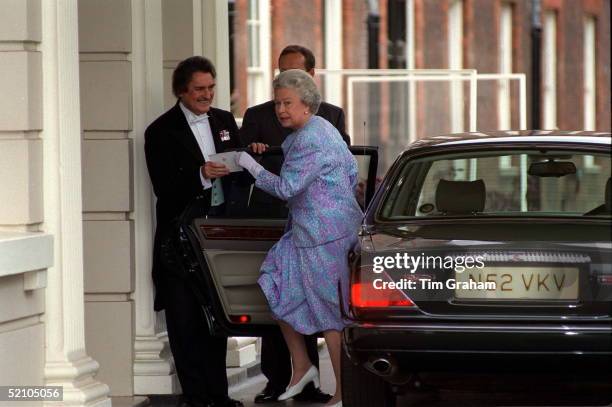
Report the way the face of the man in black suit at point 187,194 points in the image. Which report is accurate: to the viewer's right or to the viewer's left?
to the viewer's right

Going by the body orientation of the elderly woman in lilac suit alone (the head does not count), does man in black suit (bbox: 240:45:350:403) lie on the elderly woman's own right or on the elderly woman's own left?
on the elderly woman's own right

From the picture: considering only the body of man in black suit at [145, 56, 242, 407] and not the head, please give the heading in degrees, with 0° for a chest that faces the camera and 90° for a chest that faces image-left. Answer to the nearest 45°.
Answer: approximately 315°

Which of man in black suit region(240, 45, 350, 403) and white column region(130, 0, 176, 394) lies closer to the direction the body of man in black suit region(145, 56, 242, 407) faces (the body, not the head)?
the man in black suit

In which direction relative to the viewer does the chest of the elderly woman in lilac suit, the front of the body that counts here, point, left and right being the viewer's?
facing to the left of the viewer

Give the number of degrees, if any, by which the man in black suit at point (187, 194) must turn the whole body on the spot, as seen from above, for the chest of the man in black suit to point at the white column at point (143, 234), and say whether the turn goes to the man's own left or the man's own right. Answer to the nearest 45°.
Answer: approximately 180°

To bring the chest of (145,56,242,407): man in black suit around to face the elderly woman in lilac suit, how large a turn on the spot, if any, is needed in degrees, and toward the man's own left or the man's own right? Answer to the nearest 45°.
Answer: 0° — they already face them

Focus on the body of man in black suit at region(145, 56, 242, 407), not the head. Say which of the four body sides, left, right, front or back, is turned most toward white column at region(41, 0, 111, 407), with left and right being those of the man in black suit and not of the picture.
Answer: right

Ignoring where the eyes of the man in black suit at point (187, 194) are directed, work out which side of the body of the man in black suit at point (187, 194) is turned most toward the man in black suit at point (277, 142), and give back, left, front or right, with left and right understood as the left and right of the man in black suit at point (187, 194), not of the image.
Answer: left

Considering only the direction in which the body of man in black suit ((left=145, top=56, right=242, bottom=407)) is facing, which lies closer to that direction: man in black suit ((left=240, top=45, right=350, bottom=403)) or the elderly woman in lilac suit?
the elderly woman in lilac suit

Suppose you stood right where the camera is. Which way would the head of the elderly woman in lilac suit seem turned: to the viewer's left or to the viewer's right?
to the viewer's left
